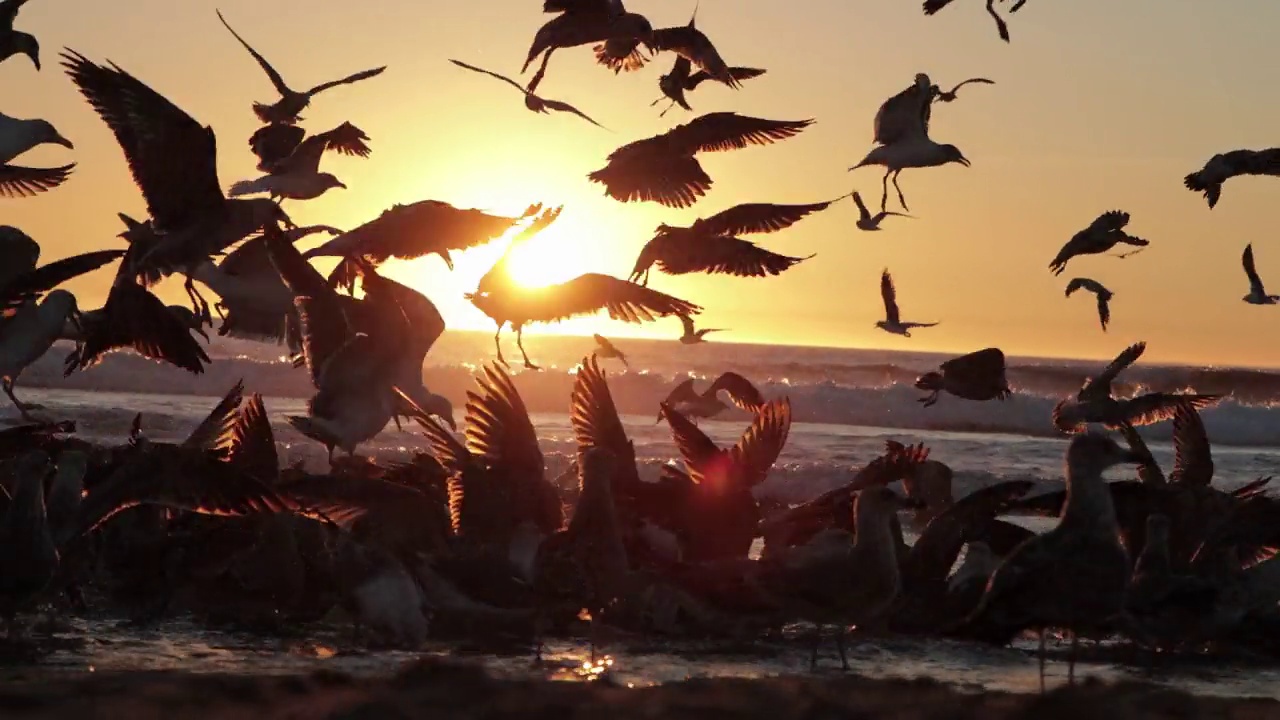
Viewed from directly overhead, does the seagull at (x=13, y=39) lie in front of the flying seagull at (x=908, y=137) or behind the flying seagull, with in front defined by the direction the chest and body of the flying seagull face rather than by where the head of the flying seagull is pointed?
behind

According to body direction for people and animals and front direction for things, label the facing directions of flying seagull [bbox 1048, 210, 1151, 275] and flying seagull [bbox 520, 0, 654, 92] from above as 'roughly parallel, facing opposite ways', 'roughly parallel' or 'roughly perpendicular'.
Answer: roughly parallel

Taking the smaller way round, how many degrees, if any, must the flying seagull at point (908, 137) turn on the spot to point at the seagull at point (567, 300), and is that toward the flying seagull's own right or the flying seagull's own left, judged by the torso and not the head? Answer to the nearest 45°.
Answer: approximately 135° to the flying seagull's own right

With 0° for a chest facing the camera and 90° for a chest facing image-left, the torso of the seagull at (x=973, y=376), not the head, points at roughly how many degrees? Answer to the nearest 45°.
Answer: approximately 90°

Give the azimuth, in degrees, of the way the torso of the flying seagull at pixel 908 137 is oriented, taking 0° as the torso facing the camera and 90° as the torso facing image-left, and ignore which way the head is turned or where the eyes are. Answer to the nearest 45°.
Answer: approximately 270°

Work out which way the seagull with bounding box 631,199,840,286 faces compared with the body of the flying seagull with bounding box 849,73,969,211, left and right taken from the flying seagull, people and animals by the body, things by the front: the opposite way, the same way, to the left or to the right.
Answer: the opposite way

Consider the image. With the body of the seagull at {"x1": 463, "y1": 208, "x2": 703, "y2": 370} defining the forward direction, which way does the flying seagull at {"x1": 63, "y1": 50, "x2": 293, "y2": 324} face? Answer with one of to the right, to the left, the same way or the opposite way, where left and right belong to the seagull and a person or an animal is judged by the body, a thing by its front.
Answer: the opposite way

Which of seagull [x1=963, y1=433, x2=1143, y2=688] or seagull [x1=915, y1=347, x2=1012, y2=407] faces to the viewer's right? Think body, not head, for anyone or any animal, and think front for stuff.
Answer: seagull [x1=963, y1=433, x2=1143, y2=688]

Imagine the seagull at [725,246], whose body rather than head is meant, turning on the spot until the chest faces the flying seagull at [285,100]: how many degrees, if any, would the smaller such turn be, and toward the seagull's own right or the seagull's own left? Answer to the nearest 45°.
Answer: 0° — it already faces it

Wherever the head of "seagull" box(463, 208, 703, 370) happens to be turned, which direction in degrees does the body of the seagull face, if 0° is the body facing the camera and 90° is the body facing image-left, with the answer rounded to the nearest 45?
approximately 90°
